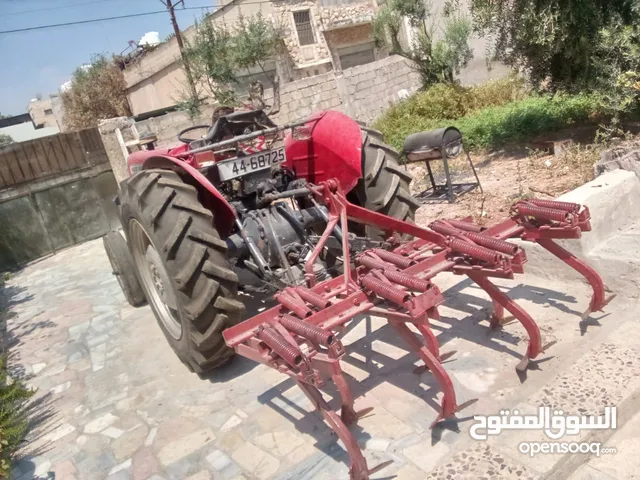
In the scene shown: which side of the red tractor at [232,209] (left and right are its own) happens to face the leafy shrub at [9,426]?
left

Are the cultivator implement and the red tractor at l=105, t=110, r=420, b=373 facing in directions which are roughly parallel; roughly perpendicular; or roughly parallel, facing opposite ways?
roughly parallel

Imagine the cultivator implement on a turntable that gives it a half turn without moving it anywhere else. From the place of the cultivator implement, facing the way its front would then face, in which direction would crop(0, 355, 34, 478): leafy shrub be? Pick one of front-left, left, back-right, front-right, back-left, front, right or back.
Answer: back-right

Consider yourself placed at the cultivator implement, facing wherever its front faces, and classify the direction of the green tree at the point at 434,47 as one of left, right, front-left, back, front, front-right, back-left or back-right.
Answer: front-right

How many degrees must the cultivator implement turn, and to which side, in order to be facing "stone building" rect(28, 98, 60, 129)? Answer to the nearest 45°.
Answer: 0° — it already faces it

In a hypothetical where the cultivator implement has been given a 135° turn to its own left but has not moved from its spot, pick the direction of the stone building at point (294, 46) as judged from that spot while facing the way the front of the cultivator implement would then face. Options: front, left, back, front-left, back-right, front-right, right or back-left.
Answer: back

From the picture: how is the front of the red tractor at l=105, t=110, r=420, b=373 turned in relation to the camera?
facing away from the viewer and to the left of the viewer

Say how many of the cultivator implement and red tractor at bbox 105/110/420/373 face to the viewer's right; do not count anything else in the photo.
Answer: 0

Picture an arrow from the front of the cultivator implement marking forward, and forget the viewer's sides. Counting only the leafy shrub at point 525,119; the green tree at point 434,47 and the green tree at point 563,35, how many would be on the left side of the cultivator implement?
0

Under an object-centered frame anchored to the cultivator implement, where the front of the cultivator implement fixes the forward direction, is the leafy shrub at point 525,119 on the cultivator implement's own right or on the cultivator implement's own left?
on the cultivator implement's own right

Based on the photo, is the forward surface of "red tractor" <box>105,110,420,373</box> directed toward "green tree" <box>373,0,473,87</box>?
no

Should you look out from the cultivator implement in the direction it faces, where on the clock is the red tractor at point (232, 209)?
The red tractor is roughly at 12 o'clock from the cultivator implement.

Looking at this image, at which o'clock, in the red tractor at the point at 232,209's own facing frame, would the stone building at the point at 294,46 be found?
The stone building is roughly at 2 o'clock from the red tractor.

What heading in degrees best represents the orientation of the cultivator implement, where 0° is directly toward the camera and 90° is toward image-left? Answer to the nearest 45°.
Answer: approximately 135°
